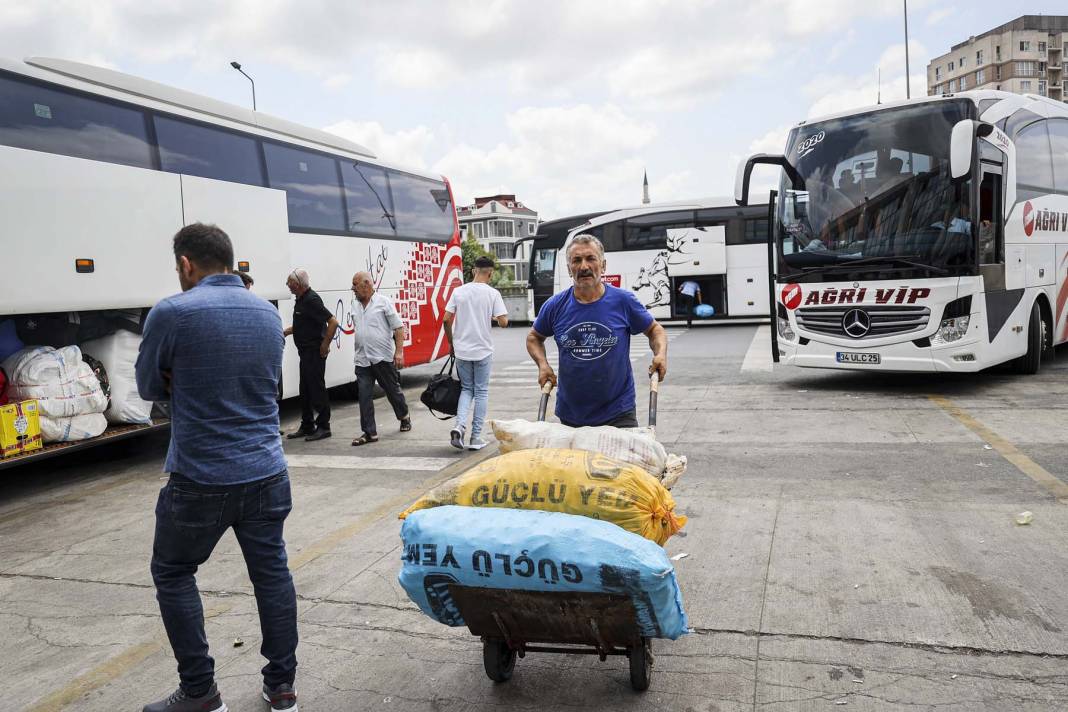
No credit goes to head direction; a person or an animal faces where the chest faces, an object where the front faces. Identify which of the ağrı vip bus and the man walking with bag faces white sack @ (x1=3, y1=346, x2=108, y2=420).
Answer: the ağrı vip bus

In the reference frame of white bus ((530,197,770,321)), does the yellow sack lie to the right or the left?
on its left

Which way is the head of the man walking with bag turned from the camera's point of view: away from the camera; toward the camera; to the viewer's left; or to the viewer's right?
away from the camera

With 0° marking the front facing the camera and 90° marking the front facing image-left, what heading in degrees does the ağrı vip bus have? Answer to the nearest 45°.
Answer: approximately 45°

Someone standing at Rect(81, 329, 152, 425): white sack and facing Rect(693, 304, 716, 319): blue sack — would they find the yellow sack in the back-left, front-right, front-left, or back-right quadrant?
back-right

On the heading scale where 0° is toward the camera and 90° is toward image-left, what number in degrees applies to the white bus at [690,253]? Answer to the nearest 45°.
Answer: approximately 90°

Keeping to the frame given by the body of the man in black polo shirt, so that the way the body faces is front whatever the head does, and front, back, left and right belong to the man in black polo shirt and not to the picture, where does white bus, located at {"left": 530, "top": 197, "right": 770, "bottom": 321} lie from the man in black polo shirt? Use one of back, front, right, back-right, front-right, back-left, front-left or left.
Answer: back-right

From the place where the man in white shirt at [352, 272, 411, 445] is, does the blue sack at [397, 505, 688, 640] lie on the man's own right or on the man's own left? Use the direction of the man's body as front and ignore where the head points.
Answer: on the man's own left

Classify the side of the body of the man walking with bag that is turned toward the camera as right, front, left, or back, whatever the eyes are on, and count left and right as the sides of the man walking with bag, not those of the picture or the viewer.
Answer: back

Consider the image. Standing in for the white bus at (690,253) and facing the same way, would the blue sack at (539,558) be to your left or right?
on your left
